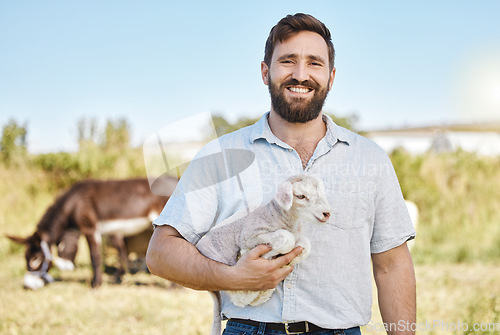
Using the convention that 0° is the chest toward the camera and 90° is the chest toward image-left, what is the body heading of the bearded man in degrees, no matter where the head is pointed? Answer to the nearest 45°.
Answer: approximately 0°

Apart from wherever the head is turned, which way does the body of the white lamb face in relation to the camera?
to the viewer's right

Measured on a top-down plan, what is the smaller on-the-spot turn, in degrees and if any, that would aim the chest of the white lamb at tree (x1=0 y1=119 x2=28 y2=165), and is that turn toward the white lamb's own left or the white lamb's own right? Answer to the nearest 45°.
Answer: approximately 135° to the white lamb's own left

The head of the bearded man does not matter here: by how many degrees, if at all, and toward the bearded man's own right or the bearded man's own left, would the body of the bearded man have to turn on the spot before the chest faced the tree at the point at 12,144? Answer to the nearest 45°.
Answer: approximately 135° to the bearded man's own right
